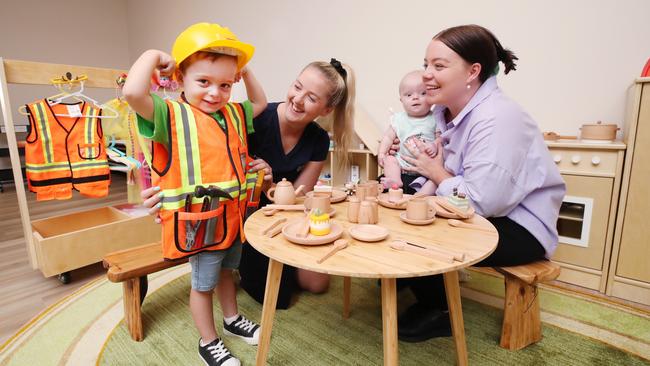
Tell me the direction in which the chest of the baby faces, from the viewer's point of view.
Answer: toward the camera

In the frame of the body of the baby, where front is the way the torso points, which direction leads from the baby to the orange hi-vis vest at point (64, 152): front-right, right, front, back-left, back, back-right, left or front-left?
right

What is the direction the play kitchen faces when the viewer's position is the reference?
facing the viewer

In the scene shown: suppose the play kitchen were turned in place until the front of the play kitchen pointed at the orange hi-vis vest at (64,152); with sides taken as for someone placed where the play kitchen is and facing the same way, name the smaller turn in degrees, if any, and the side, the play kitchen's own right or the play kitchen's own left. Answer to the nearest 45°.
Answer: approximately 45° to the play kitchen's own right

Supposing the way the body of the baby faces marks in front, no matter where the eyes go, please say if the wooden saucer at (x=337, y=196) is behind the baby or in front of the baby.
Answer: in front
